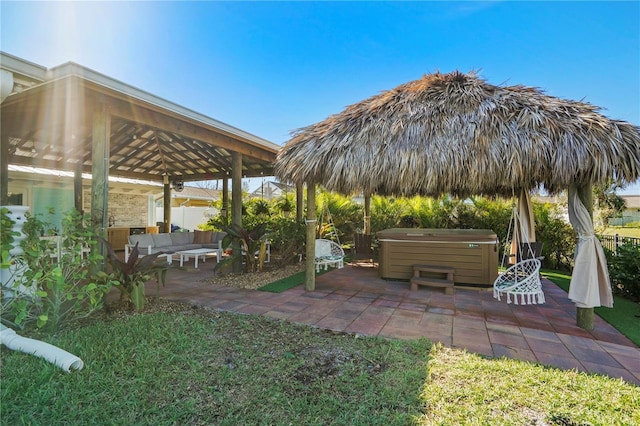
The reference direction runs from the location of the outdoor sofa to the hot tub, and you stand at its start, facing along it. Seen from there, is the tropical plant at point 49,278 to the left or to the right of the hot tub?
right

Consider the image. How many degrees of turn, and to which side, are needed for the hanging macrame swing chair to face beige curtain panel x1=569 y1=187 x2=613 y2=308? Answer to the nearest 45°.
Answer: approximately 135° to its left

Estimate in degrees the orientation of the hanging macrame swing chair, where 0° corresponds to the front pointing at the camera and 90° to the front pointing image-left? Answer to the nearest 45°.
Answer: approximately 90°

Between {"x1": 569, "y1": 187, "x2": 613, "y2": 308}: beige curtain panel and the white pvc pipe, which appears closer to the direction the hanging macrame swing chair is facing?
the white pvc pipe

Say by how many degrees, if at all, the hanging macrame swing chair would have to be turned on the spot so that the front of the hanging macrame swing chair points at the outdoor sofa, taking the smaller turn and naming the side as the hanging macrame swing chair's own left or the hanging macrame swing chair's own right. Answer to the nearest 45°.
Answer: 0° — it already faces it
